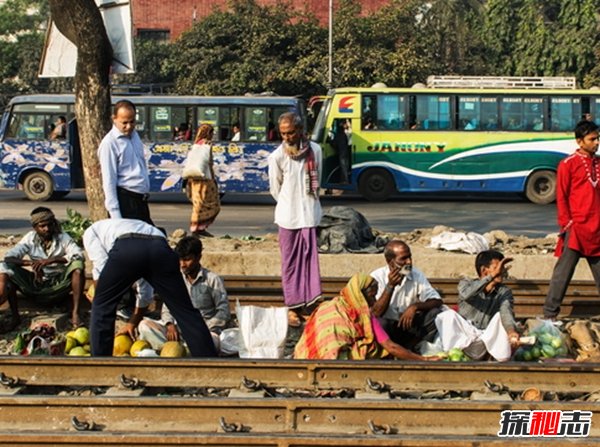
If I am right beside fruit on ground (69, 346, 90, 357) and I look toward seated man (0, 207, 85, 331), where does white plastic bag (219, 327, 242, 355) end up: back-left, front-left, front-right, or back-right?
back-right

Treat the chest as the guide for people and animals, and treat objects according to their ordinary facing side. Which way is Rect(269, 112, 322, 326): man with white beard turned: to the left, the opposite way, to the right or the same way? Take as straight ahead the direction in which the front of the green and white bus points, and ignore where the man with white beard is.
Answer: to the left

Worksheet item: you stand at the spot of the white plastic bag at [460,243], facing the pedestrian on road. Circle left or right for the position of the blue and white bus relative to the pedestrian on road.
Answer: right

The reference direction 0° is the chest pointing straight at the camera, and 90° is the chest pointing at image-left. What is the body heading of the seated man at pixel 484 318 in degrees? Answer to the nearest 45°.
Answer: approximately 0°

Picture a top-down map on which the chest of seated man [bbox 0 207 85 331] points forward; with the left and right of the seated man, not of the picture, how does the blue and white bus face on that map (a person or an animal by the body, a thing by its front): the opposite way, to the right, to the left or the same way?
to the right

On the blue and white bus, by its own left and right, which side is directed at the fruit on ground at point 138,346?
left

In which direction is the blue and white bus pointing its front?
to the viewer's left

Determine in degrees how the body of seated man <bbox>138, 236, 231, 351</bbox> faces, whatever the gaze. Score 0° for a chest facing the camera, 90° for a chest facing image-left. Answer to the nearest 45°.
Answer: approximately 45°

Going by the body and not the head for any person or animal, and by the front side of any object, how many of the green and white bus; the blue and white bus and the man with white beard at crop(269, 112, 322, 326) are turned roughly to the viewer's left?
2

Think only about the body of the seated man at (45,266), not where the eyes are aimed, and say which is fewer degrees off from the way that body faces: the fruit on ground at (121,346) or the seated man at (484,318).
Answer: the fruit on ground

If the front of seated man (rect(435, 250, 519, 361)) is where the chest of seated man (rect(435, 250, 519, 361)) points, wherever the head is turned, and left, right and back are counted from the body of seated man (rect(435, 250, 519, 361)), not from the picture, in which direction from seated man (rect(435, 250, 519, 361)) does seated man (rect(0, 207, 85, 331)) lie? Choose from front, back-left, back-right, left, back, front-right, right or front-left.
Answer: right

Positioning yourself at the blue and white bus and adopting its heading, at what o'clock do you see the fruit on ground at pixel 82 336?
The fruit on ground is roughly at 9 o'clock from the blue and white bus.

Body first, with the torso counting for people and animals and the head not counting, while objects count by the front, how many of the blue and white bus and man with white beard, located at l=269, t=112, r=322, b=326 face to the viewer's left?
1
